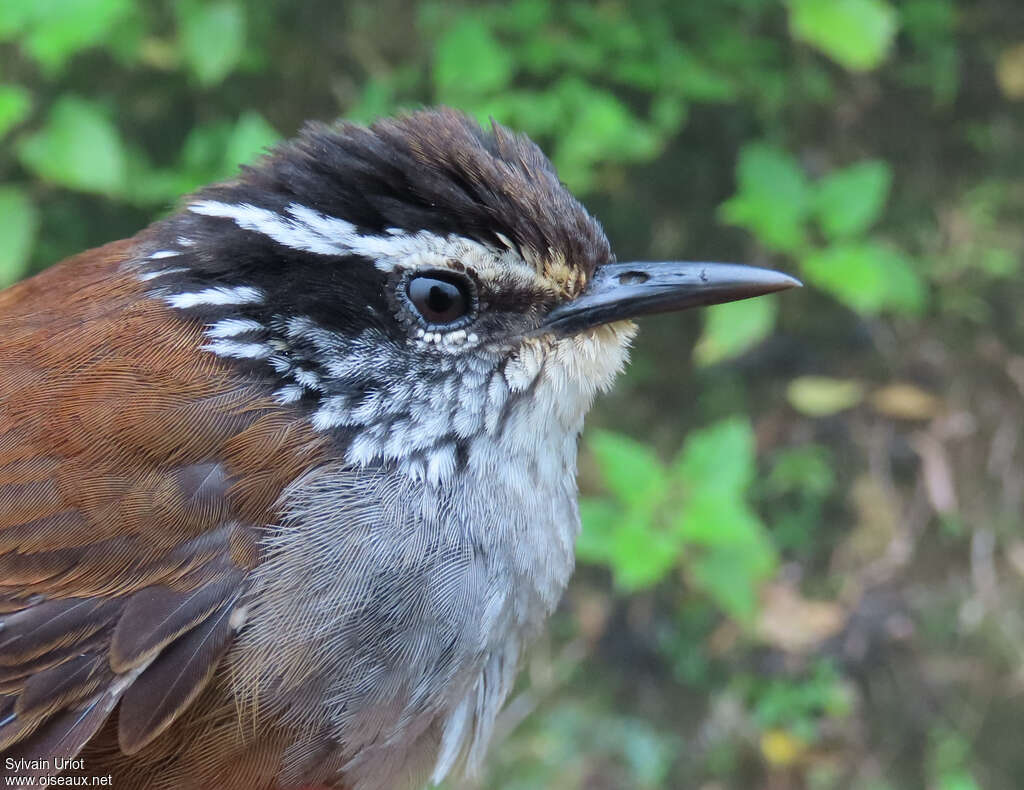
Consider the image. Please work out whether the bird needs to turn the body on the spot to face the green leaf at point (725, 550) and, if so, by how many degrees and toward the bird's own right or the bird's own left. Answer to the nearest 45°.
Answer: approximately 45° to the bird's own left

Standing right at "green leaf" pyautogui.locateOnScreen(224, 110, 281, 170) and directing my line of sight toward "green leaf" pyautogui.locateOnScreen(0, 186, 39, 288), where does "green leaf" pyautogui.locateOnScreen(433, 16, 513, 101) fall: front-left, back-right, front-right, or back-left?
back-right

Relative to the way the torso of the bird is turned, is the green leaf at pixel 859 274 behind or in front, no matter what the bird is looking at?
in front

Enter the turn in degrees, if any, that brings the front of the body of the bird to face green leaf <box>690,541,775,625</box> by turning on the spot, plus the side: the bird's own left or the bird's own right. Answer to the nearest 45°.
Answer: approximately 45° to the bird's own left

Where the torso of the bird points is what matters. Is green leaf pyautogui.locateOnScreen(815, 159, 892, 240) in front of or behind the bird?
in front

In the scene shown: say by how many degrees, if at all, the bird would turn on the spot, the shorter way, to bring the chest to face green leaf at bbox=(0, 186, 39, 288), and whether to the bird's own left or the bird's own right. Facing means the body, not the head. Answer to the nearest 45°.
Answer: approximately 135° to the bird's own left

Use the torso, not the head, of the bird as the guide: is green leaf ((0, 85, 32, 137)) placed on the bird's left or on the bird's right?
on the bird's left

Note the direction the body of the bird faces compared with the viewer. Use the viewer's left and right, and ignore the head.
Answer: facing to the right of the viewer

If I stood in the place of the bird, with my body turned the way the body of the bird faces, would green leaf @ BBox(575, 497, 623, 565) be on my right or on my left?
on my left
